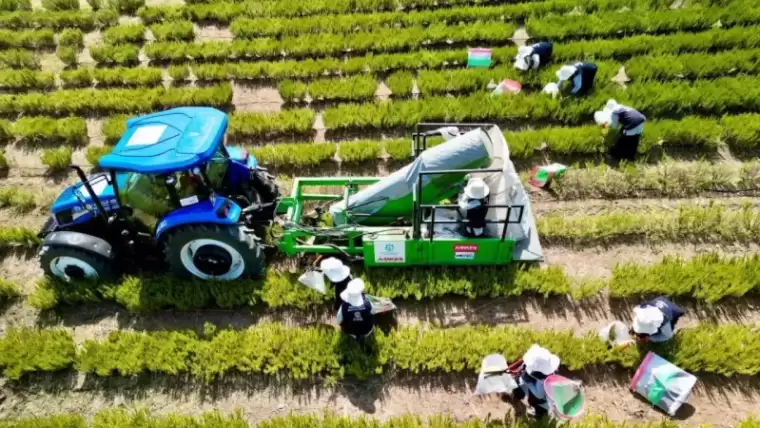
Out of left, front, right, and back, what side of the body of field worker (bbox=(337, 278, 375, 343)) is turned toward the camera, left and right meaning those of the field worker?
back

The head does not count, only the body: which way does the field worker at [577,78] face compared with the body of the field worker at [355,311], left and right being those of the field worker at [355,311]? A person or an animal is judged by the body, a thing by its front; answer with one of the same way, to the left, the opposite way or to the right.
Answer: to the left

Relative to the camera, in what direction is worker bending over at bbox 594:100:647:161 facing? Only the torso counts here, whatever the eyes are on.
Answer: to the viewer's left

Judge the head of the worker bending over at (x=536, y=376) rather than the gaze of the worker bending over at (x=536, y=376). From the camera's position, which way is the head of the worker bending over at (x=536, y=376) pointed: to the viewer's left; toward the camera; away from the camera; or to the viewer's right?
away from the camera

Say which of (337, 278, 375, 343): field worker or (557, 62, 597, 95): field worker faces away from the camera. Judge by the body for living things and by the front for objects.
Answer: (337, 278, 375, 343): field worker

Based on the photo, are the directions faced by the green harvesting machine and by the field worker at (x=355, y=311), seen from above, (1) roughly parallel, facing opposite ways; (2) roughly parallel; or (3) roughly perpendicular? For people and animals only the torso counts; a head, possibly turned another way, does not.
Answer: roughly perpendicular

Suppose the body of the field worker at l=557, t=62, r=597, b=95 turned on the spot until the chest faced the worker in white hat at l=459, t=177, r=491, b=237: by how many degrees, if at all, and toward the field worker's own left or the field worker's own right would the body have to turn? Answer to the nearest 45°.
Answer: approximately 90° to the field worker's own left

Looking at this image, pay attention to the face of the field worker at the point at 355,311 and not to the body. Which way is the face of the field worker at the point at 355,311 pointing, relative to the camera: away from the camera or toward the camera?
away from the camera

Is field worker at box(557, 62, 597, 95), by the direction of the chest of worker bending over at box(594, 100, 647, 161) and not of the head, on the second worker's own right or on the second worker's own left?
on the second worker's own right

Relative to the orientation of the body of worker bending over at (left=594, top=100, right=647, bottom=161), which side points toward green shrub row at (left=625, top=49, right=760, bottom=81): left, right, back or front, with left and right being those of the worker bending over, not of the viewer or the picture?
right

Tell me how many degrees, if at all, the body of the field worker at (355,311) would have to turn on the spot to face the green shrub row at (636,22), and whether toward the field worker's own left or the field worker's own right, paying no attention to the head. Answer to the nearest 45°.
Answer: approximately 45° to the field worker's own right

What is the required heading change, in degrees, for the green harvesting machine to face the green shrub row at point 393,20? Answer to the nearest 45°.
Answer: approximately 90° to its right

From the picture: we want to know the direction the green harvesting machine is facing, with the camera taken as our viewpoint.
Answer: facing to the left of the viewer

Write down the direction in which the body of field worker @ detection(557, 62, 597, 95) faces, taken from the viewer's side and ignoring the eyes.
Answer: to the viewer's left

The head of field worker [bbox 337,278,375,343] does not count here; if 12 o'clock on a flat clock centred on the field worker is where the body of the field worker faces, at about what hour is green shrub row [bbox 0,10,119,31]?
The green shrub row is roughly at 11 o'clock from the field worker.

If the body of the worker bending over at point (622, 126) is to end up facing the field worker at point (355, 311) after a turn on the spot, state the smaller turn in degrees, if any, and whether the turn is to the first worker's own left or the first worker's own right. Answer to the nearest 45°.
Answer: approximately 45° to the first worker's own left

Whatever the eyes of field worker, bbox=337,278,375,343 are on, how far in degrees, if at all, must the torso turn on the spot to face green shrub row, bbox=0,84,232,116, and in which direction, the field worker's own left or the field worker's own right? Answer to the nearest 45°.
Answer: approximately 45° to the field worker's own left
